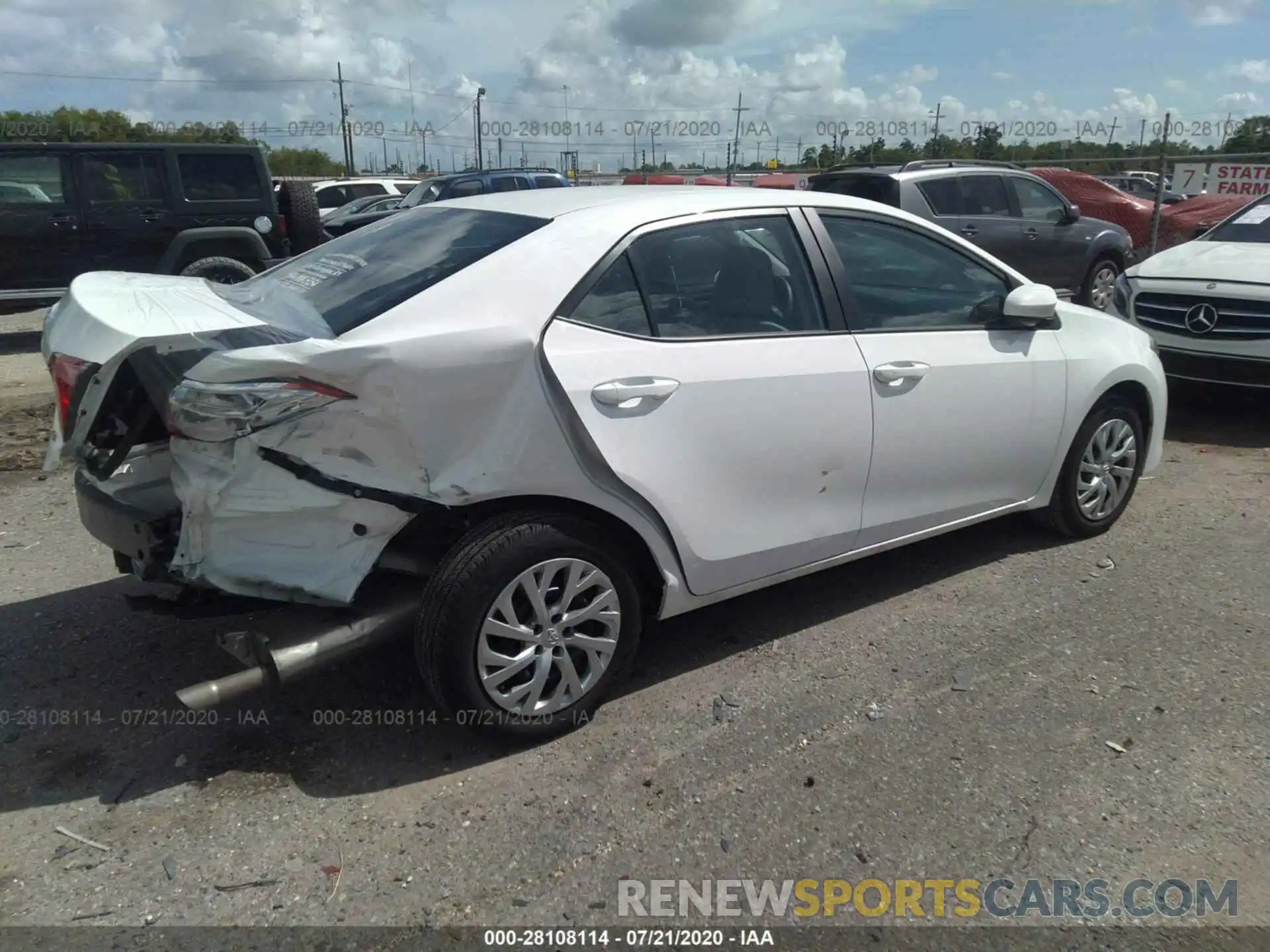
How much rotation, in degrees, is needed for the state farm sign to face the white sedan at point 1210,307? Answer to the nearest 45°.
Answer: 0° — it already faces it

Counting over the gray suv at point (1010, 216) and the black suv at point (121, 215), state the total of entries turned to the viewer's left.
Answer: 1

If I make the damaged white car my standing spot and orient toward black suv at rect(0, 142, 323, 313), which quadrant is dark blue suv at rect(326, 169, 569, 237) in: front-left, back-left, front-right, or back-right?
front-right

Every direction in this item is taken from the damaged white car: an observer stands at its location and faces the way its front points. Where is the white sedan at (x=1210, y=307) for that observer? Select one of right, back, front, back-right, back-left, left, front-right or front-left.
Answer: front

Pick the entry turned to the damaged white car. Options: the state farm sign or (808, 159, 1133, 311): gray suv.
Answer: the state farm sign

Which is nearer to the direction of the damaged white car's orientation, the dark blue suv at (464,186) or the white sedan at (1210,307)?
the white sedan

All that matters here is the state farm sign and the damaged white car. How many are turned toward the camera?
1

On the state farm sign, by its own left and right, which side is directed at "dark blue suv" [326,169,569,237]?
right

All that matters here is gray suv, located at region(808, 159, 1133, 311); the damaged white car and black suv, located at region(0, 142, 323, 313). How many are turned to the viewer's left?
1

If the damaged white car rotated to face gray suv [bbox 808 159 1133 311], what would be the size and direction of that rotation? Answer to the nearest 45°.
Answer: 0° — it already faces it

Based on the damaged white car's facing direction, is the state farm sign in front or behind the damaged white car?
in front

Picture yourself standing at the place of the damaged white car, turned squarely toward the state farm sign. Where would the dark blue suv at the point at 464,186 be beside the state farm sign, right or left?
left

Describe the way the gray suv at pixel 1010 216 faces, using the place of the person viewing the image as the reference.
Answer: facing away from the viewer and to the right of the viewer

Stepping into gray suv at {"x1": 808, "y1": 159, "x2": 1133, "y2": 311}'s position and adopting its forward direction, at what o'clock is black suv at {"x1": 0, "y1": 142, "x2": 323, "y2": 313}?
black suv at {"x1": 0, "y1": 142, "x2": 323, "y2": 313} is roughly at 7 o'clock from gray suv at {"x1": 808, "y1": 159, "x2": 1133, "y2": 311}.

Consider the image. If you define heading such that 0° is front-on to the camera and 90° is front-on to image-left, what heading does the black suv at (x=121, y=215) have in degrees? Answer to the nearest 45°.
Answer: approximately 90°

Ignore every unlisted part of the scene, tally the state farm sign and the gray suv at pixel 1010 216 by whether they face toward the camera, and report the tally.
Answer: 1

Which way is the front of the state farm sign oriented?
toward the camera

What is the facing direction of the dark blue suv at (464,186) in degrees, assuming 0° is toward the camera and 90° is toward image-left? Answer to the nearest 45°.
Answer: approximately 45°

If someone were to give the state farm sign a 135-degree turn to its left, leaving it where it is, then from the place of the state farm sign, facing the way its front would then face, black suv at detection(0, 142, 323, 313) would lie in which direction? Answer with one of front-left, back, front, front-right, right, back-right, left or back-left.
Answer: back

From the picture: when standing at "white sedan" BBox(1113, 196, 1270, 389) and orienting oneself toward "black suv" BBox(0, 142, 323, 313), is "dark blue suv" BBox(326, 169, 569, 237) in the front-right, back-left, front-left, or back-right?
front-right
